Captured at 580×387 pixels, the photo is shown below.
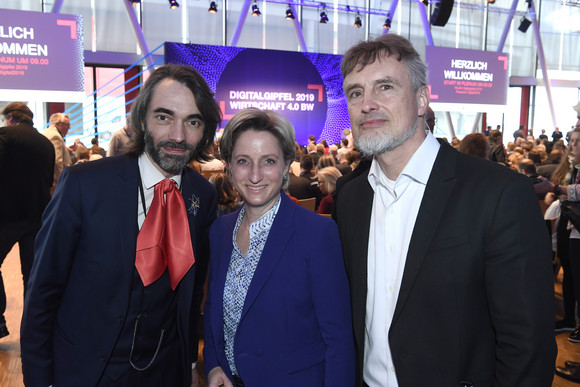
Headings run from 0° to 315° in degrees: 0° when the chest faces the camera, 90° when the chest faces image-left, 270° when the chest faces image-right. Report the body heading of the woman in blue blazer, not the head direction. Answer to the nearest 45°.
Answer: approximately 45°

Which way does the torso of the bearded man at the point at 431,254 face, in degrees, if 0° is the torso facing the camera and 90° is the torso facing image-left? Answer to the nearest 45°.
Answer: approximately 45°

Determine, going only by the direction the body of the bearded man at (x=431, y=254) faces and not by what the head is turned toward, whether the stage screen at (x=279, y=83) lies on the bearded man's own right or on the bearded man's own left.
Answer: on the bearded man's own right

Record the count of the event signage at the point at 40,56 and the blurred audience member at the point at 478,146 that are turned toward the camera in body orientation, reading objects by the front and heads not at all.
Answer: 1

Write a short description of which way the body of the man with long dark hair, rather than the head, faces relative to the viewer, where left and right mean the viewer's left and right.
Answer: facing the viewer and to the right of the viewer

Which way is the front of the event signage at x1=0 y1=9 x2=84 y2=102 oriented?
toward the camera

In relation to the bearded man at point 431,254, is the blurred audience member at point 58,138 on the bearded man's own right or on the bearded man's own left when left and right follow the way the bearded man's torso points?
on the bearded man's own right

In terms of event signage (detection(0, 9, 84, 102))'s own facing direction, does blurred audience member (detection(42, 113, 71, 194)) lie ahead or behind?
ahead

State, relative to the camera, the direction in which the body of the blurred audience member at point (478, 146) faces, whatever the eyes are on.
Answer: away from the camera

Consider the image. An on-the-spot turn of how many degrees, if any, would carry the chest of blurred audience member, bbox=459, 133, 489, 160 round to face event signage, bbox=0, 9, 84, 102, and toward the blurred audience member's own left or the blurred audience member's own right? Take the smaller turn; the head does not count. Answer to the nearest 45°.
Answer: approximately 90° to the blurred audience member's own left

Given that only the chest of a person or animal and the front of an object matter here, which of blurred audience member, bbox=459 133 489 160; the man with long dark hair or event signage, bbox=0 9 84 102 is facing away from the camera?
the blurred audience member
